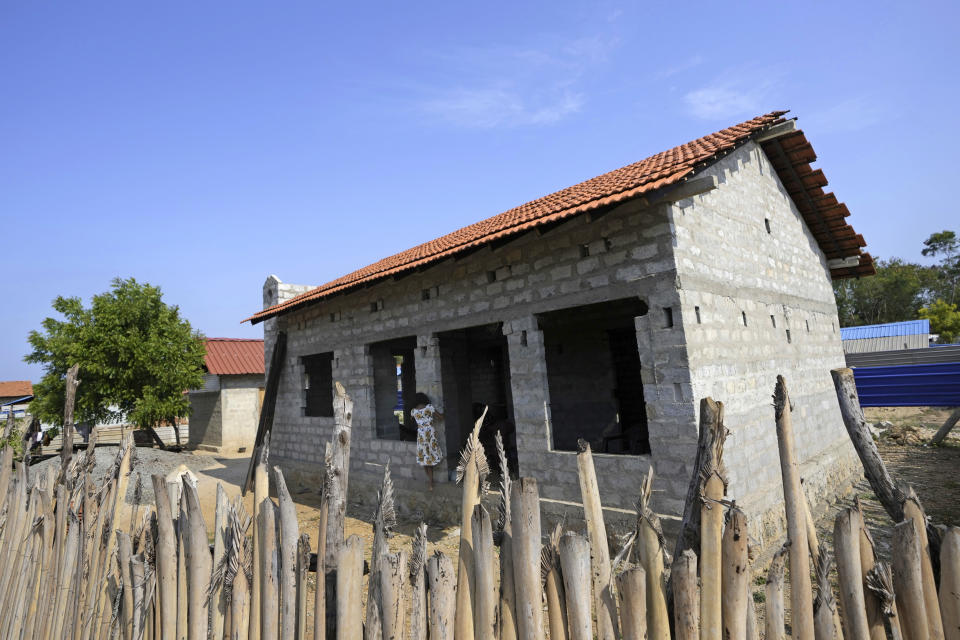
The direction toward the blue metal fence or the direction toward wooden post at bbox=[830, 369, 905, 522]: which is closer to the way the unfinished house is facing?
the wooden post

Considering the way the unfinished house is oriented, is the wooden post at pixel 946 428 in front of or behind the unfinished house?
behind

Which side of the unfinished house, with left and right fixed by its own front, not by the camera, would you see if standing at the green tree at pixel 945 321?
back

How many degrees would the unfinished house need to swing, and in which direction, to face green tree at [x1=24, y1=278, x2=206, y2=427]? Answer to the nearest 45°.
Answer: approximately 90° to its right

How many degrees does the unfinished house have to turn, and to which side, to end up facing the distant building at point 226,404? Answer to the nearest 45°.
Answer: approximately 90° to its right

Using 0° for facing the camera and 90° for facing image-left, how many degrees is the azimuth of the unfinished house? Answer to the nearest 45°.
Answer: approximately 45°

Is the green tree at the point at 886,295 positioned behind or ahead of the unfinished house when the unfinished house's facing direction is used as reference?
behind

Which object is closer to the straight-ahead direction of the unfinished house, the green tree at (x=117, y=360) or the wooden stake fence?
the wooden stake fence

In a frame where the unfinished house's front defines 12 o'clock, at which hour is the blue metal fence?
The blue metal fence is roughly at 6 o'clock from the unfinished house.

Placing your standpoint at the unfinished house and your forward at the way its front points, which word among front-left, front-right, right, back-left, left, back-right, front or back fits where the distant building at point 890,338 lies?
back
